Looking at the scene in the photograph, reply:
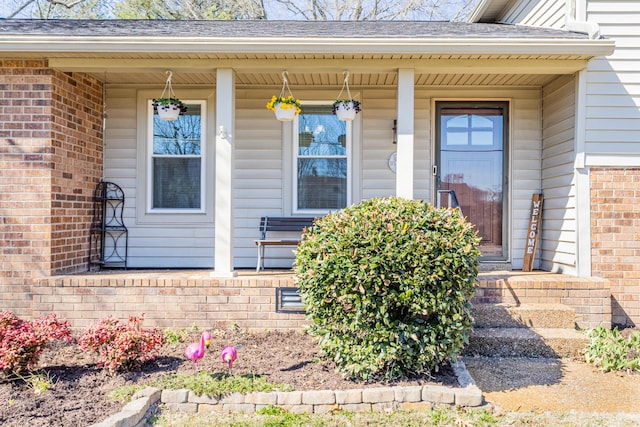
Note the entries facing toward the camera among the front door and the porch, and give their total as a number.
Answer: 2

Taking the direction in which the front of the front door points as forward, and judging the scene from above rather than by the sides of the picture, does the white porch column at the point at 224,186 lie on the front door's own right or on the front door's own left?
on the front door's own right

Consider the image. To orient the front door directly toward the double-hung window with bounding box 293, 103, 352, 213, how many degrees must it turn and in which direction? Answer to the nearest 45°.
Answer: approximately 90° to its right

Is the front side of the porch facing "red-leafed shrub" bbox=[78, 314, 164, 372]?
no

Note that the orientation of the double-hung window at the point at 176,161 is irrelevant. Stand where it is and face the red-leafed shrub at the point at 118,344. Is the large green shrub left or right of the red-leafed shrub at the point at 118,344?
left

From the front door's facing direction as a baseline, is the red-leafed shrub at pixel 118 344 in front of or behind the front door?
in front

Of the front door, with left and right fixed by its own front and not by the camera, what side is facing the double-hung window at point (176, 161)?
right

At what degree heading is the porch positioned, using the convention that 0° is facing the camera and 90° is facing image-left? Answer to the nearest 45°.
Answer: approximately 0°
